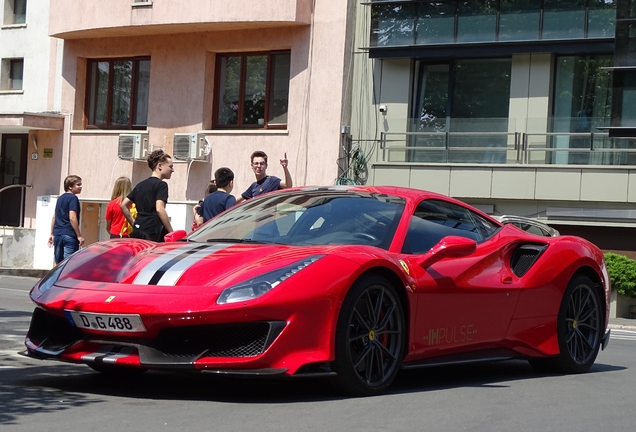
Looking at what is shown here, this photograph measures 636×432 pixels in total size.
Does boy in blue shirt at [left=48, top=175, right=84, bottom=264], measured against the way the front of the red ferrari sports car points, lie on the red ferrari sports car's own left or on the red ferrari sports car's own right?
on the red ferrari sports car's own right

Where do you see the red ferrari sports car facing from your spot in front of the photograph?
facing the viewer and to the left of the viewer

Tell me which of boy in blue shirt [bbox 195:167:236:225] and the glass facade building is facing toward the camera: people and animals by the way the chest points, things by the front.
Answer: the glass facade building

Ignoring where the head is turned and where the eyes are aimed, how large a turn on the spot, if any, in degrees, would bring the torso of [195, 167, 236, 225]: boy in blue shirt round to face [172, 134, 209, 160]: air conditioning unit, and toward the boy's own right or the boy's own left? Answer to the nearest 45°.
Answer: approximately 45° to the boy's own left

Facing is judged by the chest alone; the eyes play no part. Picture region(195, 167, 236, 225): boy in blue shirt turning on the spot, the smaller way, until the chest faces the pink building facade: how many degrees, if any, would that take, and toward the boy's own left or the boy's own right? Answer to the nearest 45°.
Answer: approximately 45° to the boy's own left

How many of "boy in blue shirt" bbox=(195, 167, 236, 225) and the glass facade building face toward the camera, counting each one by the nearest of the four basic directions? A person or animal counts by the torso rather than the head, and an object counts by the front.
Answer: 1

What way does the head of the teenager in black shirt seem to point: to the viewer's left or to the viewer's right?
to the viewer's right

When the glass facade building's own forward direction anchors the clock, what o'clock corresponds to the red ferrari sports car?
The red ferrari sports car is roughly at 12 o'clock from the glass facade building.

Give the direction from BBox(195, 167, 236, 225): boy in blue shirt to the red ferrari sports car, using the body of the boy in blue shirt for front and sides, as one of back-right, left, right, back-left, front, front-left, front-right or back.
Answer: back-right

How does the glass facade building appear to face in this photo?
toward the camera
